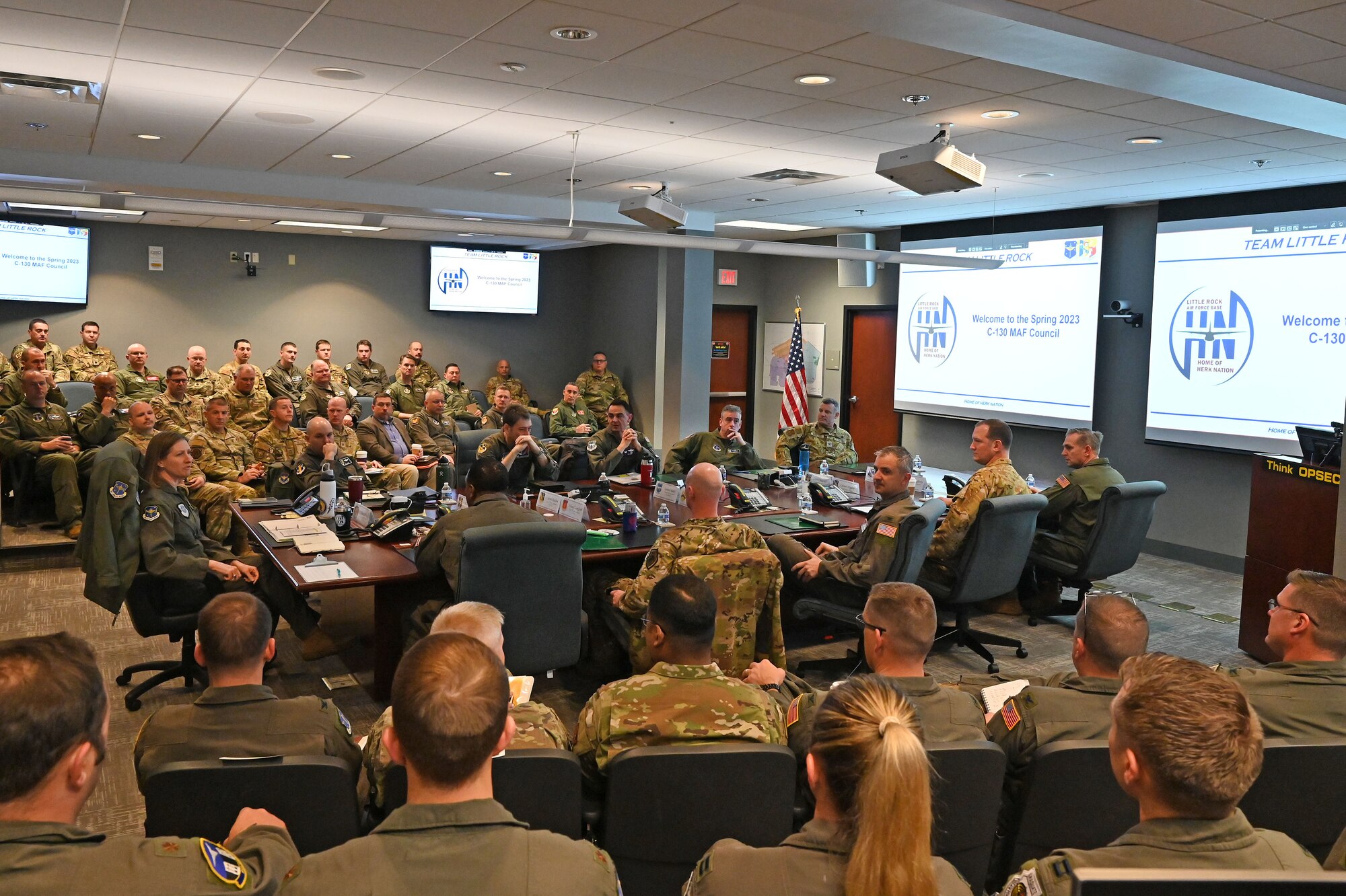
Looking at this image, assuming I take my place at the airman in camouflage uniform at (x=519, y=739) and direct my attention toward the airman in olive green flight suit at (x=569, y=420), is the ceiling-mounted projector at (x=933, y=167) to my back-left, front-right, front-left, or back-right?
front-right

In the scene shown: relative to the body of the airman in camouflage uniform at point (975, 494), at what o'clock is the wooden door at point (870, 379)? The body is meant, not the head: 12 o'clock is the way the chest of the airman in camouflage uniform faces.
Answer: The wooden door is roughly at 1 o'clock from the airman in camouflage uniform.

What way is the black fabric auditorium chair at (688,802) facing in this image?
away from the camera

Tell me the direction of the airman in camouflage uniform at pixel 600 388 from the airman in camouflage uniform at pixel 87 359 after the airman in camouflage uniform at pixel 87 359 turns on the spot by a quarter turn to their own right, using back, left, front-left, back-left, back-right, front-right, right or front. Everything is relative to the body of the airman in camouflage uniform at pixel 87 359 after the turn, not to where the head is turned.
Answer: back-left

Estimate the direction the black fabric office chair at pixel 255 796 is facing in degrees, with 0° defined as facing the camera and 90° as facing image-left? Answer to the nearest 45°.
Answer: approximately 180°

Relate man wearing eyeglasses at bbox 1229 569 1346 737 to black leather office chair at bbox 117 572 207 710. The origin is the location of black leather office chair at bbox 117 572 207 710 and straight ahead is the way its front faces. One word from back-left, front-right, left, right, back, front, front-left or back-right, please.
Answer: front-right

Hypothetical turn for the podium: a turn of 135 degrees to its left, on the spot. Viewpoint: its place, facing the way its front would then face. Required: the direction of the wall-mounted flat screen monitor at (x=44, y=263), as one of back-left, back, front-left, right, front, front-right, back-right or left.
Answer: back

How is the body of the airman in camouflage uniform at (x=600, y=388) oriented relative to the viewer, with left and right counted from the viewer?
facing the viewer

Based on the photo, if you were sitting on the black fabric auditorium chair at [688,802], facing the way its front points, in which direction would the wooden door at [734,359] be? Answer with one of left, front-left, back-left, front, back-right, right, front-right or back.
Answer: front

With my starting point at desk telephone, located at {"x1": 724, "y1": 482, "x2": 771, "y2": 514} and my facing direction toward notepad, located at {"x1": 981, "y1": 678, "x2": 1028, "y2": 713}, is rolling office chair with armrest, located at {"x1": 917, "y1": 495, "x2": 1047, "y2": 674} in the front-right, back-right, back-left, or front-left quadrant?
front-left

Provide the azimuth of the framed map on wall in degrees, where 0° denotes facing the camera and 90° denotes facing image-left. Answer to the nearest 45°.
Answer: approximately 0°

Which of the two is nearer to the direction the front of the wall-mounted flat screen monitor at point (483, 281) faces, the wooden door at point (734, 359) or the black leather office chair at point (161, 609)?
the black leather office chair

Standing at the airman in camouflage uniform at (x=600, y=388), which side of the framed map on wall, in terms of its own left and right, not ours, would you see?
right

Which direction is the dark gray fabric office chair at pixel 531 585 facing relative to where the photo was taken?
away from the camera
